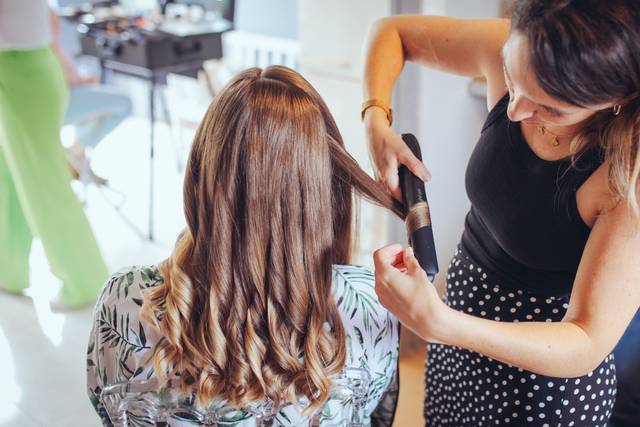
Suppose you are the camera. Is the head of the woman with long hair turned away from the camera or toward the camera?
away from the camera

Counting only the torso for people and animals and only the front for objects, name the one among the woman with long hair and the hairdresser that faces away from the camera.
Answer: the woman with long hair

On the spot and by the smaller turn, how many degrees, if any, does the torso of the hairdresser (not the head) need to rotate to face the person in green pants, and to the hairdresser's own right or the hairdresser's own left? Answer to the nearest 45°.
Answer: approximately 90° to the hairdresser's own right

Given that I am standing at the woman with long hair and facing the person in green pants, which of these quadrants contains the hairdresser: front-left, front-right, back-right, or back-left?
back-right

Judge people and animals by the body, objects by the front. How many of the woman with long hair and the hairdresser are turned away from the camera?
1

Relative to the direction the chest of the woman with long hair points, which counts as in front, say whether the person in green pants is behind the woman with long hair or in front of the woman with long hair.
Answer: in front

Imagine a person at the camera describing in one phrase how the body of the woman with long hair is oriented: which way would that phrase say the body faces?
away from the camera
